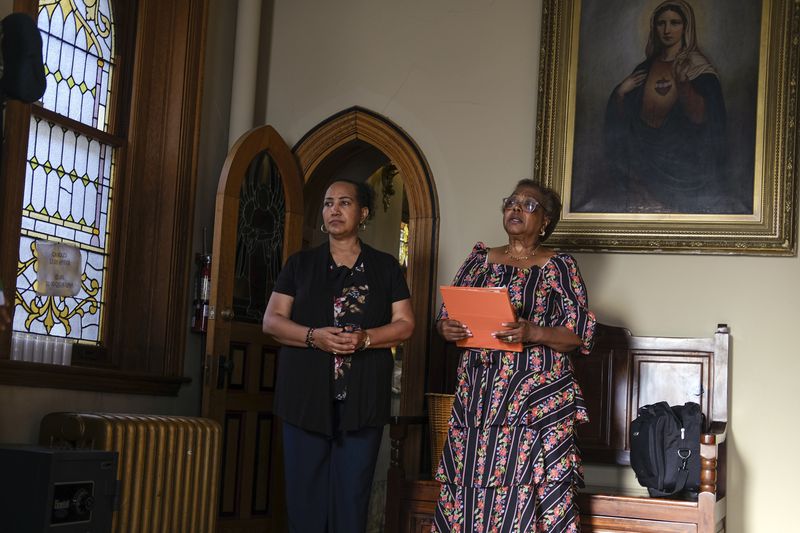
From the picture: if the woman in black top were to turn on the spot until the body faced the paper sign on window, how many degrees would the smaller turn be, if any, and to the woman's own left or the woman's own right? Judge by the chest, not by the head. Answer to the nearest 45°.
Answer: approximately 90° to the woman's own right

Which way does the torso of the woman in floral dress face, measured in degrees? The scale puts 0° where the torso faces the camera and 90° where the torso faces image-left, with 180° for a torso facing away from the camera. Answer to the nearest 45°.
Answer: approximately 45°

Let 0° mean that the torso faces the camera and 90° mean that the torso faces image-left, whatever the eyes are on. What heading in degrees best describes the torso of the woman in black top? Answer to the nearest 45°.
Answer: approximately 0°

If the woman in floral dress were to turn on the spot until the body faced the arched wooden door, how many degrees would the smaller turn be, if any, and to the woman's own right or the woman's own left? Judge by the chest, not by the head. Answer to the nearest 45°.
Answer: approximately 90° to the woman's own right

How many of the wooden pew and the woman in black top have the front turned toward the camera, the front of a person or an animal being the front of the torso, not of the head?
2

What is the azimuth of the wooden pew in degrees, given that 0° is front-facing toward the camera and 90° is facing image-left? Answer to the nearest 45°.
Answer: approximately 0°

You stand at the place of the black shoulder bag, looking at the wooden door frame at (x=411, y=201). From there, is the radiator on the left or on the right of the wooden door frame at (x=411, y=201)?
left

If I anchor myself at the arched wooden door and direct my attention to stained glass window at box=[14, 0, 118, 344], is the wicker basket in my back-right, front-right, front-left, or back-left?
back-left
